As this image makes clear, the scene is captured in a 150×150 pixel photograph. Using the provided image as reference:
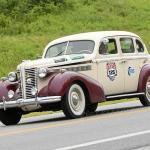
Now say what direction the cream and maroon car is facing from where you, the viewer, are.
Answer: facing the viewer and to the left of the viewer
